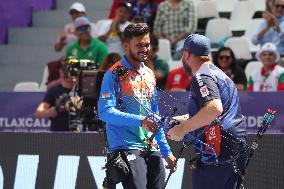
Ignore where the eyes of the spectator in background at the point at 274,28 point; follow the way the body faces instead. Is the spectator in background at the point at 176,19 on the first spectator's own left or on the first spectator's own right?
on the first spectator's own right

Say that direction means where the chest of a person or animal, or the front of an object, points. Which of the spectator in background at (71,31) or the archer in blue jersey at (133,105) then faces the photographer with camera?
the spectator in background

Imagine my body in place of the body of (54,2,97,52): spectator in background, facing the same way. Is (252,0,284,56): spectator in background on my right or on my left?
on my left

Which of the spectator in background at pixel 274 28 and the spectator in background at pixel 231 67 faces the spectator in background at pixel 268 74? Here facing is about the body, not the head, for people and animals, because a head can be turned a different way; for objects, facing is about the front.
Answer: the spectator in background at pixel 274 28

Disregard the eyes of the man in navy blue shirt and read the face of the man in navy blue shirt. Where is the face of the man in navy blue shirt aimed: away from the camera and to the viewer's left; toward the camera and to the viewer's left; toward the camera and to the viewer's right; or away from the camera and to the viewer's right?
away from the camera and to the viewer's left

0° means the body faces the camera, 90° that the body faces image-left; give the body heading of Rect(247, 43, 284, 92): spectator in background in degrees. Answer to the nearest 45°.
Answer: approximately 0°

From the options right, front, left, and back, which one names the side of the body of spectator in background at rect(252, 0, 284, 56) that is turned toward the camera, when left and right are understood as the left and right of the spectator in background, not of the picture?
front

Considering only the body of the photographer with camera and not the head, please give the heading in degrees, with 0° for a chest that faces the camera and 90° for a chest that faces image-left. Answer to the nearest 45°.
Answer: approximately 315°

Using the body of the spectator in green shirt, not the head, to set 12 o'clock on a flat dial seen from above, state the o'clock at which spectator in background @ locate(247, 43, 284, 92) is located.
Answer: The spectator in background is roughly at 10 o'clock from the spectator in green shirt.

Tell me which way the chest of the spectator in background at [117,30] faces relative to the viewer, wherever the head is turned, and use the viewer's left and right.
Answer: facing the viewer

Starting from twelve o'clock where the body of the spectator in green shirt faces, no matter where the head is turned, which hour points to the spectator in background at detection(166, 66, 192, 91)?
The spectator in background is roughly at 10 o'clock from the spectator in green shirt.

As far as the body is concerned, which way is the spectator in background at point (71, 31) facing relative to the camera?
toward the camera

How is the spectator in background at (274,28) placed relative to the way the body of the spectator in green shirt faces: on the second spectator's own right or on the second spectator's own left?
on the second spectator's own left
